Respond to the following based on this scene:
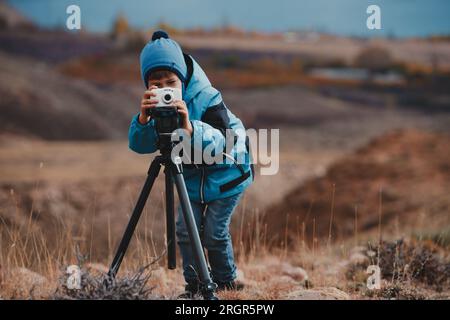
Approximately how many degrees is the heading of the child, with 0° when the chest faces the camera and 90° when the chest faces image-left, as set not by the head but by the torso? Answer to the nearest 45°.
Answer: approximately 45°

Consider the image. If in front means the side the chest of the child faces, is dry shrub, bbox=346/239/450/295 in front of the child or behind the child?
behind
